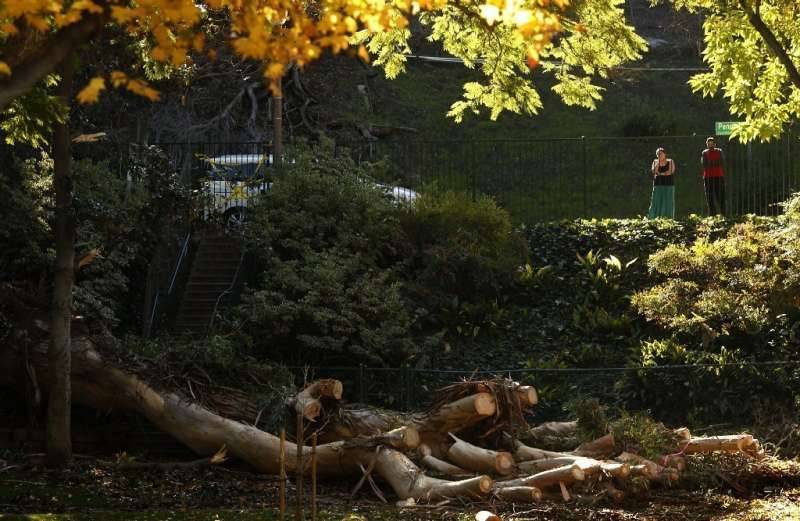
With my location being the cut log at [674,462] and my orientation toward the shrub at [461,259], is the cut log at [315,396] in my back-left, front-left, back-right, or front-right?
front-left

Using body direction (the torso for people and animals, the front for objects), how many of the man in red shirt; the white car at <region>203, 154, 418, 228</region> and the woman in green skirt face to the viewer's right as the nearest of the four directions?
1

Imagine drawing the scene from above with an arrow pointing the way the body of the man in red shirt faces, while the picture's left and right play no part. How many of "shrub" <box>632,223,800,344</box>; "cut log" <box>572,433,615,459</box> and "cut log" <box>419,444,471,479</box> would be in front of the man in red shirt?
3

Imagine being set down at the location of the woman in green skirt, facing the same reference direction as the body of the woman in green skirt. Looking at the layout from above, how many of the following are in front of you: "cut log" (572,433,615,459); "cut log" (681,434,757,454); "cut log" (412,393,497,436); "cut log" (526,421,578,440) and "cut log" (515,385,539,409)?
5

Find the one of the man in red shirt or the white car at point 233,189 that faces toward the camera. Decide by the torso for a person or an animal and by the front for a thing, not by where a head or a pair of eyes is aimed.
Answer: the man in red shirt

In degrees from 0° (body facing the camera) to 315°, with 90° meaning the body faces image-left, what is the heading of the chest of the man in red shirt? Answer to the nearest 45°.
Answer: approximately 0°

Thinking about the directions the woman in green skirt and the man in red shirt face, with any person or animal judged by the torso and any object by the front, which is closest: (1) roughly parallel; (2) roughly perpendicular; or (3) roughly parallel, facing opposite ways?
roughly parallel

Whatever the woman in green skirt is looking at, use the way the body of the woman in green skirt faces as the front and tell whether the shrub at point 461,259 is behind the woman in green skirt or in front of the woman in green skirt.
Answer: in front

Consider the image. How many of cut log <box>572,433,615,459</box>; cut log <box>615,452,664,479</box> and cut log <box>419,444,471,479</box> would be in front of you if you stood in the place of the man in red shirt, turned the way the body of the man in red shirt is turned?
3

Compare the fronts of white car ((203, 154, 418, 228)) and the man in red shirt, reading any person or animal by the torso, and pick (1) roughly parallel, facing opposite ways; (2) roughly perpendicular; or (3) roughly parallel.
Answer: roughly perpendicular

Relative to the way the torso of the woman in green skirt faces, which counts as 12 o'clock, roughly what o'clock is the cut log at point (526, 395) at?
The cut log is roughly at 12 o'clock from the woman in green skirt.

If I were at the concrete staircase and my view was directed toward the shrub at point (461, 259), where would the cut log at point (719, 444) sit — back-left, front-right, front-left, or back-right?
front-right

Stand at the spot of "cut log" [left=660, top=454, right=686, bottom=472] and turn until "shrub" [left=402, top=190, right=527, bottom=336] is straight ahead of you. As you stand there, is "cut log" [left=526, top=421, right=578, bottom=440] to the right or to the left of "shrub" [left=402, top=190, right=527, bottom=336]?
left

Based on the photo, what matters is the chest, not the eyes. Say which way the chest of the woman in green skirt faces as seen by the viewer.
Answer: toward the camera

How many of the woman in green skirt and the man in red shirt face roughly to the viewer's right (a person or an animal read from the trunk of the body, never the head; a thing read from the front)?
0
